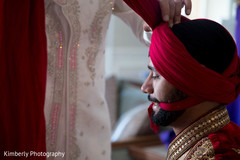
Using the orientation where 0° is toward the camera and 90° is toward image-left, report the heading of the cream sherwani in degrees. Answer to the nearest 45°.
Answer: approximately 0°
